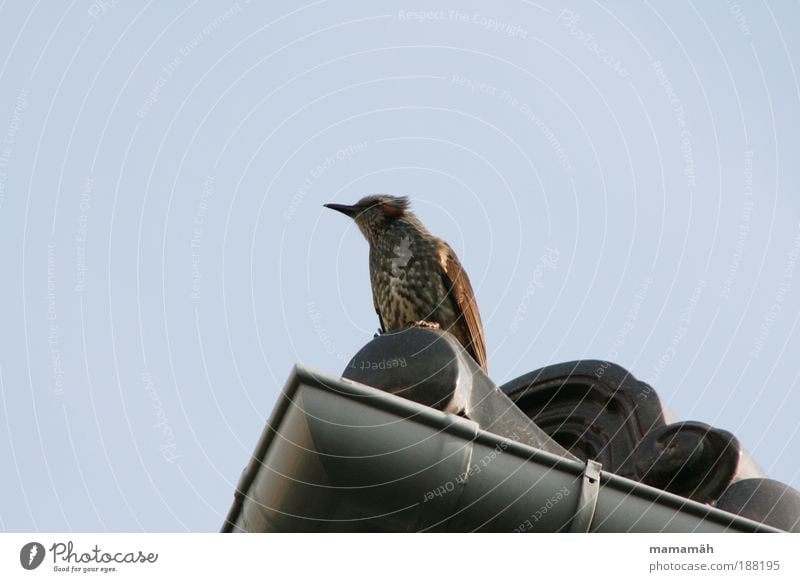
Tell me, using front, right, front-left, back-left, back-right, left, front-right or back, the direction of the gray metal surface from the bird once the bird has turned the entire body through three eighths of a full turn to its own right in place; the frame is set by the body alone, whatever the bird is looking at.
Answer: back
